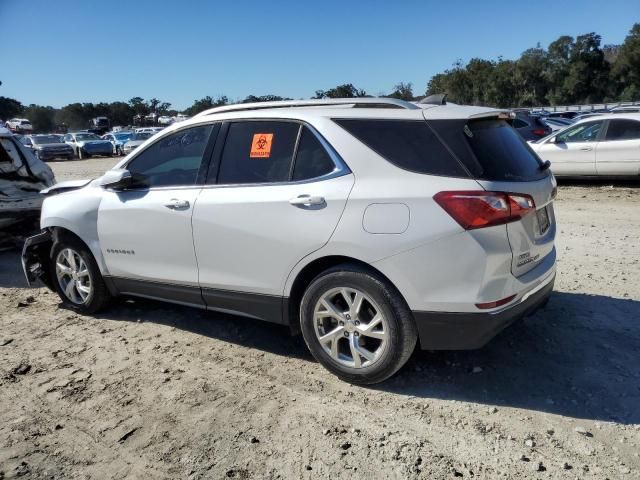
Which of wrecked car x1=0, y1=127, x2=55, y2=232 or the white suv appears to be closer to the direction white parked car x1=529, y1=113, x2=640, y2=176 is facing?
the wrecked car

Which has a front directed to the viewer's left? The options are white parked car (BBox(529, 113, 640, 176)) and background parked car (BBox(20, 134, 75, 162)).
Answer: the white parked car

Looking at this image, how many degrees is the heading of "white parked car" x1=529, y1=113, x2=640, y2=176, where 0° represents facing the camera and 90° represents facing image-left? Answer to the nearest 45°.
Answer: approximately 90°

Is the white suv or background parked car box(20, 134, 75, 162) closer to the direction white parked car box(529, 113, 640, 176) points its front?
the background parked car

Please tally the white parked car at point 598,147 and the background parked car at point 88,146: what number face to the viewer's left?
1

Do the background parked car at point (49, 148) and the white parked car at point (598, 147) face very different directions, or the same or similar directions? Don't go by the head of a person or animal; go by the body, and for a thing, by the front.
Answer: very different directions
